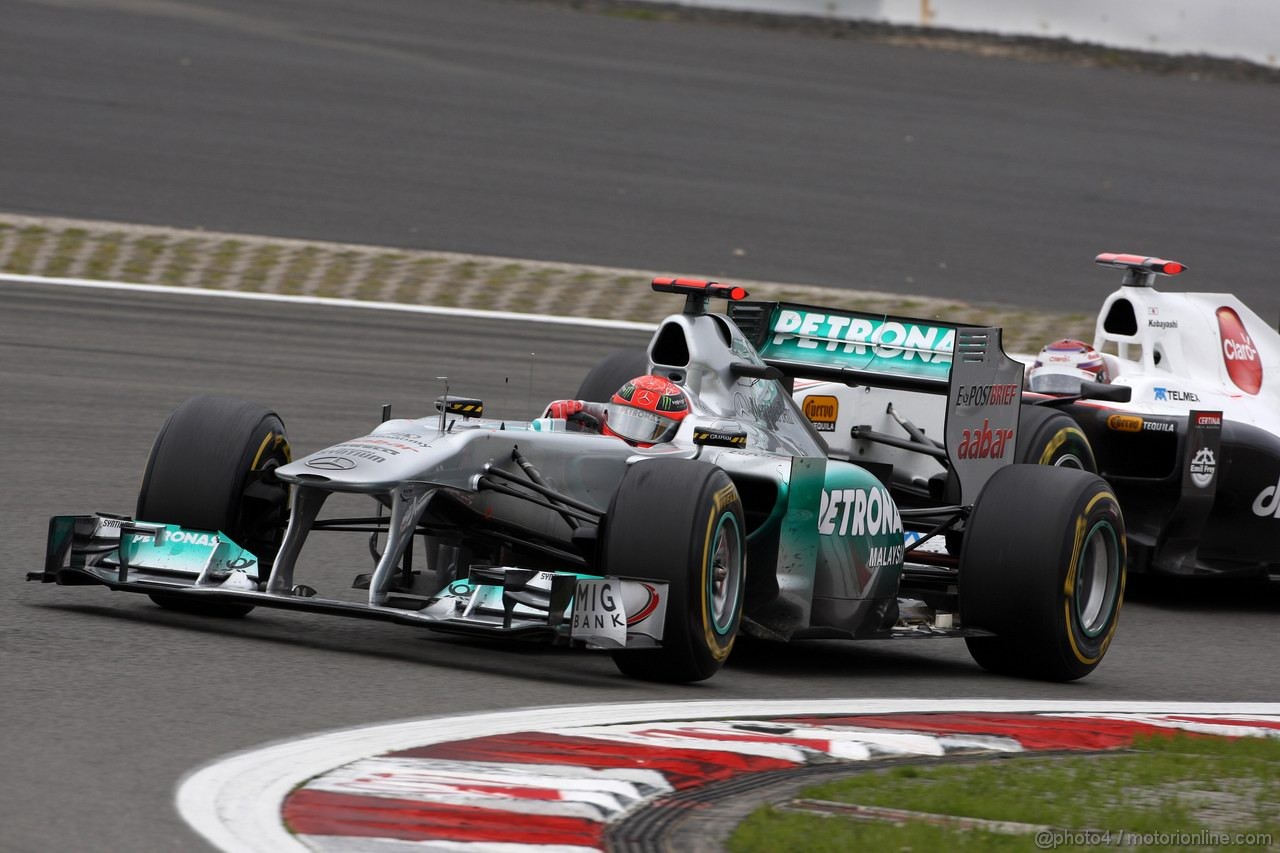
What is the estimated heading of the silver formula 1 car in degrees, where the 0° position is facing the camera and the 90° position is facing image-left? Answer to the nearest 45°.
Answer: approximately 45°

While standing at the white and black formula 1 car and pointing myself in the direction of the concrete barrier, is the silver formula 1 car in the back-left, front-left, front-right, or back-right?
back-left

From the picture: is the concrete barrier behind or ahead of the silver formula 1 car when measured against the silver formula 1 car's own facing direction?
behind

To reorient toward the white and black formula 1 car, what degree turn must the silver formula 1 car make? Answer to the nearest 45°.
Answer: approximately 180°
